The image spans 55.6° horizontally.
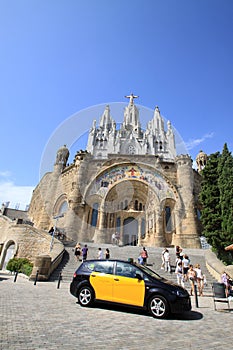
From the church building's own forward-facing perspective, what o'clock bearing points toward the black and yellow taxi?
The black and yellow taxi is roughly at 12 o'clock from the church building.

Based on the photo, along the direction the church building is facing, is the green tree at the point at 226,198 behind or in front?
in front

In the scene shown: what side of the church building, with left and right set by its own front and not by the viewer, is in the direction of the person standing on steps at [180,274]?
front

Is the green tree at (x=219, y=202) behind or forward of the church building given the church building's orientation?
forward

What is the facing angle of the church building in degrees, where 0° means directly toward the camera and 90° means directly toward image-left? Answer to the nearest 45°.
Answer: approximately 0°

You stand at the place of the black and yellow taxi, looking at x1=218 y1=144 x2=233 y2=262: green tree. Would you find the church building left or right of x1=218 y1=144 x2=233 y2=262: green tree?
left

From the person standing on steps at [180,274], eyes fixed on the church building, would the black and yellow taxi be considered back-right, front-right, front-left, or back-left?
back-left
